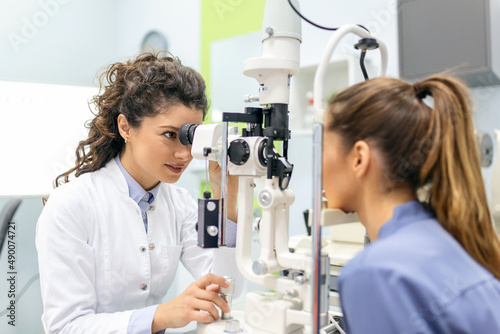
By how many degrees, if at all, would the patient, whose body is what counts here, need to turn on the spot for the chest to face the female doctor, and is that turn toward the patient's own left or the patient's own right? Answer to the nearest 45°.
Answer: approximately 45° to the patient's own left

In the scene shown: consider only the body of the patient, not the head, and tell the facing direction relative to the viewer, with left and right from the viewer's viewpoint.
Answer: facing away from the viewer and to the left of the viewer

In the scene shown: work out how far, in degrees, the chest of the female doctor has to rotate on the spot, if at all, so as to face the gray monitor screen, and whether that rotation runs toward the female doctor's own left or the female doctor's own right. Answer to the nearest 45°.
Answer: approximately 45° to the female doctor's own left

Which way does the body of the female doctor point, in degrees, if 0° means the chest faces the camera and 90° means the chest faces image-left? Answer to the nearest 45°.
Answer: approximately 315°

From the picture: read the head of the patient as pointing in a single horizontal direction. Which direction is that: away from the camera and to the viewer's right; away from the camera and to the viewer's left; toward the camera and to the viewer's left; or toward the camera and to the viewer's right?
away from the camera and to the viewer's left

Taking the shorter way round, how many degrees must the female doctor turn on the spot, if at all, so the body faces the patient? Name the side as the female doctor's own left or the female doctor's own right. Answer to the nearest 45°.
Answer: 0° — they already face them

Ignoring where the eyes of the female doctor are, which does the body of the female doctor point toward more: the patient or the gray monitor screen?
the patient

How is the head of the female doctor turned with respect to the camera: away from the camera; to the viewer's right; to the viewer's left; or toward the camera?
to the viewer's right
